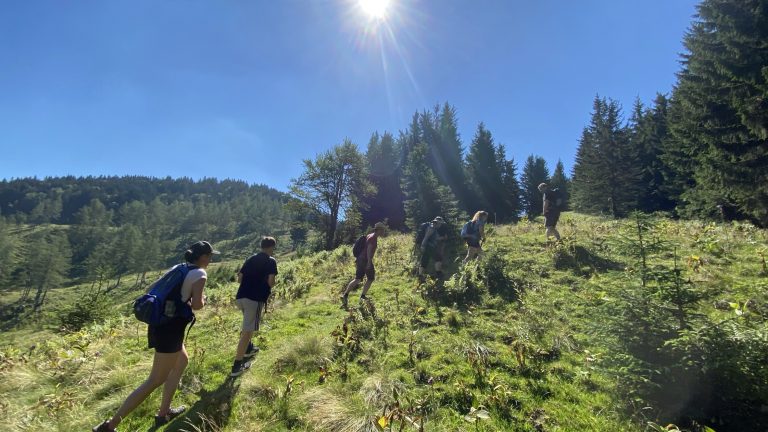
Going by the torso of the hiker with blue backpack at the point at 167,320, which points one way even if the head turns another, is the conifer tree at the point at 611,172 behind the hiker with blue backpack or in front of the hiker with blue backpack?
in front

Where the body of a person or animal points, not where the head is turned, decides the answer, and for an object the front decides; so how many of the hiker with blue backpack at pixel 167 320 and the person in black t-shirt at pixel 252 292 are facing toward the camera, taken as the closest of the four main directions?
0

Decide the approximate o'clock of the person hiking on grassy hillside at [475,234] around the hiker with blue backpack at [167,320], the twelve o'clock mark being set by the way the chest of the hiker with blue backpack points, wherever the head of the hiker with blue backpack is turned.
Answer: The person hiking on grassy hillside is roughly at 1 o'clock from the hiker with blue backpack.

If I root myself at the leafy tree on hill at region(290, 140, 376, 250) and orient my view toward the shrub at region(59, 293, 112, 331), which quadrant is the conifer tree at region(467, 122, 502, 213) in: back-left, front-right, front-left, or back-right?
back-left

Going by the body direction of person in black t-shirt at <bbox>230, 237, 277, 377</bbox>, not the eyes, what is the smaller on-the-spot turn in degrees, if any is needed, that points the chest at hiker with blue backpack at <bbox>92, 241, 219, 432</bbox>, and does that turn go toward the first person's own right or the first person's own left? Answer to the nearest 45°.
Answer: approximately 180°

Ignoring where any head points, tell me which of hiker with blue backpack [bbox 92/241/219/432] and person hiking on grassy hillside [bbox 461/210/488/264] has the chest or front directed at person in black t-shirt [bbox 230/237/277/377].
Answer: the hiker with blue backpack

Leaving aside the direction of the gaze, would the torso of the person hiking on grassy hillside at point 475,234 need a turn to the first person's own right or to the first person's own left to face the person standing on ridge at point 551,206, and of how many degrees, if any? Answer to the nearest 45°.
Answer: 0° — they already face them

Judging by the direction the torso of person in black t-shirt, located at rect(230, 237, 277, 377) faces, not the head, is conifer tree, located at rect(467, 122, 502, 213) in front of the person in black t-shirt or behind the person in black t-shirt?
in front

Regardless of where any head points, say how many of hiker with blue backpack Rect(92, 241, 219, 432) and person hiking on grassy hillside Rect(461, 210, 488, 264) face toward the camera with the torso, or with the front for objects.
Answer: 0

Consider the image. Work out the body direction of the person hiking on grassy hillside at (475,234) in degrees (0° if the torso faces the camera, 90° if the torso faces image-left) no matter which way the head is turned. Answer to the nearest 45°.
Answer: approximately 225°

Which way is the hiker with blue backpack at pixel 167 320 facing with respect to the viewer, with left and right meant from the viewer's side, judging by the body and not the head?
facing away from the viewer and to the right of the viewer

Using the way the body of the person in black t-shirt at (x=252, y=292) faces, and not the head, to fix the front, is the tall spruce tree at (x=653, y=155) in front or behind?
in front

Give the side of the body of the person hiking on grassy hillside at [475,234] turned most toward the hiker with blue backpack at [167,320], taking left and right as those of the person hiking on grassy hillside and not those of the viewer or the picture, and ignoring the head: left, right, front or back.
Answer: back

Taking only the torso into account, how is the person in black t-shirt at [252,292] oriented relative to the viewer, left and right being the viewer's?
facing away from the viewer and to the right of the viewer
